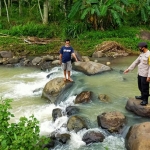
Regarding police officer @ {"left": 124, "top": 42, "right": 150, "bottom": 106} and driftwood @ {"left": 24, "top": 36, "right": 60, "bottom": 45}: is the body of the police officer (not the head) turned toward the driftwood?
no

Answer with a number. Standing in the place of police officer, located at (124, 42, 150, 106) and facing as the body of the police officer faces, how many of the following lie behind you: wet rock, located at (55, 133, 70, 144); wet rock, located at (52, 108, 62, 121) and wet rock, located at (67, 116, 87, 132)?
0

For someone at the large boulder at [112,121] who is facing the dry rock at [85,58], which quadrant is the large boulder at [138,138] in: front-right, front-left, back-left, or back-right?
back-right

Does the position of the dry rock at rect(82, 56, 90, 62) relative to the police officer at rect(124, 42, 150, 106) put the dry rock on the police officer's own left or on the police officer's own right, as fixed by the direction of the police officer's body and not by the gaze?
on the police officer's own right

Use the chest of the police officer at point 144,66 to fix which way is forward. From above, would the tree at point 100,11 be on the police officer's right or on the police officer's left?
on the police officer's right

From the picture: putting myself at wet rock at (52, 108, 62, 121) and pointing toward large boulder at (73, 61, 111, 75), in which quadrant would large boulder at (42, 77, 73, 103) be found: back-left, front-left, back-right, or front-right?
front-left

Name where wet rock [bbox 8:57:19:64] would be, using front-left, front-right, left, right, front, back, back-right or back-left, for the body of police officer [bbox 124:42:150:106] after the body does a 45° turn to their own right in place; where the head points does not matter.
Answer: front-right

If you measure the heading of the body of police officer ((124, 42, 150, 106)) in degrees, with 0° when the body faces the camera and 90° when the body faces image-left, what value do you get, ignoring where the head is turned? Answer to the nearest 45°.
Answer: approximately 45°

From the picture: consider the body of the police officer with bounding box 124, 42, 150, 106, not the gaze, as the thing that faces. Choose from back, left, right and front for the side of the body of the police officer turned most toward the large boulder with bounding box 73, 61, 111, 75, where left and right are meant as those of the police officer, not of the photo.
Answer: right
